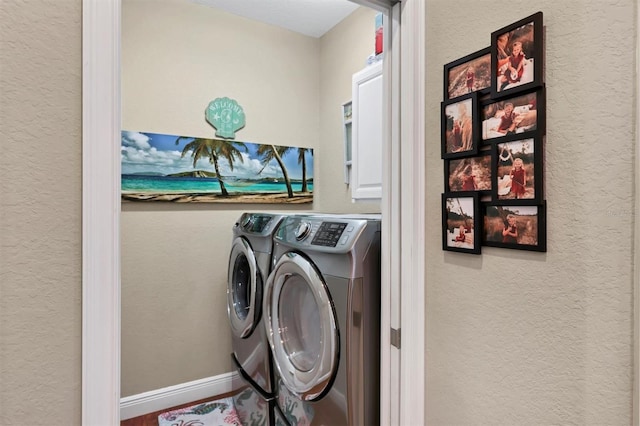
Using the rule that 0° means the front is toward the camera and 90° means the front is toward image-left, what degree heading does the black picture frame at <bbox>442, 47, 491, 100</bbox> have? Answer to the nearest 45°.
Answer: approximately 45°

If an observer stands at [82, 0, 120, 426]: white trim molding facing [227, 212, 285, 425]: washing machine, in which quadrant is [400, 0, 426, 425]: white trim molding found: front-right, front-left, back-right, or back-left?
front-right

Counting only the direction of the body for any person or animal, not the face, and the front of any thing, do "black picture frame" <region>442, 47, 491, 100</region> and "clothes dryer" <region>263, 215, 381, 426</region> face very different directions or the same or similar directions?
same or similar directions

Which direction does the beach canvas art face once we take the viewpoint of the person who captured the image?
facing the viewer and to the right of the viewer

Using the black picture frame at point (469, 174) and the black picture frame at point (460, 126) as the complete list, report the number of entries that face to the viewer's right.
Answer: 0

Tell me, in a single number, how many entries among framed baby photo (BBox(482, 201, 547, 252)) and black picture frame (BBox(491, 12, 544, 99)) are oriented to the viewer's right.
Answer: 0

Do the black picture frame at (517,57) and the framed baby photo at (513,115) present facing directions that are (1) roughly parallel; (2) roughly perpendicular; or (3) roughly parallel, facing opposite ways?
roughly parallel

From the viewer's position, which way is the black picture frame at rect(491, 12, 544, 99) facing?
facing the viewer and to the left of the viewer

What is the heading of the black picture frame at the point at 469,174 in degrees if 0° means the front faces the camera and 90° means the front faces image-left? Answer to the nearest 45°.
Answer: approximately 45°

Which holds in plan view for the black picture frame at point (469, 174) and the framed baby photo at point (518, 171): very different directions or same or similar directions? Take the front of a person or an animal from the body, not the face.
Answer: same or similar directions

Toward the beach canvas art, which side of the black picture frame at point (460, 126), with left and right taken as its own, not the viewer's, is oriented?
right
